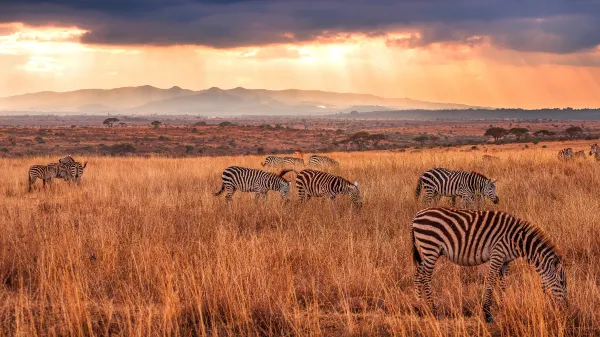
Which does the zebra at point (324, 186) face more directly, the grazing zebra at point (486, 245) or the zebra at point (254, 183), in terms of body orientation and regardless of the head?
the grazing zebra

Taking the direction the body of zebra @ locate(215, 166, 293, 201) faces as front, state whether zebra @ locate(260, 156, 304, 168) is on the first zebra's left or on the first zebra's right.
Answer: on the first zebra's left

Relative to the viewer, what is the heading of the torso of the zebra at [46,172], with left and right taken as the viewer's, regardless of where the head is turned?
facing to the right of the viewer

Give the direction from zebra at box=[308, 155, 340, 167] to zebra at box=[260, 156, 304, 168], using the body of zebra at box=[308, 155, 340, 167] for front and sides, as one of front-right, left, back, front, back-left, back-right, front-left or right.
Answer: back-left

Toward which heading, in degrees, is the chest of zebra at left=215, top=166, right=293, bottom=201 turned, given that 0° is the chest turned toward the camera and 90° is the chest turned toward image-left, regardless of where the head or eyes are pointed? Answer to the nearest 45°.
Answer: approximately 270°

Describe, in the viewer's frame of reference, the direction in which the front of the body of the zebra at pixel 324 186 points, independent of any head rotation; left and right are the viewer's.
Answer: facing to the right of the viewer

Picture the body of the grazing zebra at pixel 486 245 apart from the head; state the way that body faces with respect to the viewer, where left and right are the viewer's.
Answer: facing to the right of the viewer

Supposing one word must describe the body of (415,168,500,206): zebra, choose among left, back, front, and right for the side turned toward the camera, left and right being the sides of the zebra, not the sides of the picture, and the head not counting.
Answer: right

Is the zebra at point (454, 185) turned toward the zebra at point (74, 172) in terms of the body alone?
no

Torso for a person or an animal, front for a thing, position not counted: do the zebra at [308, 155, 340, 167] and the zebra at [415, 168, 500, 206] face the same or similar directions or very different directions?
same or similar directions

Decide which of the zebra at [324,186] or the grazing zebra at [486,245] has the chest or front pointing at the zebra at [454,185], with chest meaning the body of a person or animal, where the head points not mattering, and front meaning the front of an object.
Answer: the zebra at [324,186]

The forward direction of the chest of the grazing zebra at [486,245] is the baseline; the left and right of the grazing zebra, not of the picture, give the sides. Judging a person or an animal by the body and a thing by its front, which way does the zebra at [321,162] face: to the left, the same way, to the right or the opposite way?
the same way

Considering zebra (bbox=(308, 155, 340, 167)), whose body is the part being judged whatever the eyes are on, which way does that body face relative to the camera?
to the viewer's right

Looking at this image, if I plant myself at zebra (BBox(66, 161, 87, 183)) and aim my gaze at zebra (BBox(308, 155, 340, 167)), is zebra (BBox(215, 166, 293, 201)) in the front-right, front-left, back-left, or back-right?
front-right
